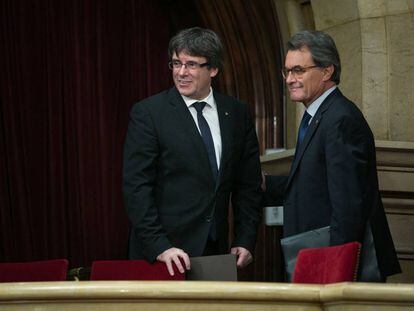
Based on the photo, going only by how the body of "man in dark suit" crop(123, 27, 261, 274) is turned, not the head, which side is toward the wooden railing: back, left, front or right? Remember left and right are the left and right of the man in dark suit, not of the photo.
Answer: front

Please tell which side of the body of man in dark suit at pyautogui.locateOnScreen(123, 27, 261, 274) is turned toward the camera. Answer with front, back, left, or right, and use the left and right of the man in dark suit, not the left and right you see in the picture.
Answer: front

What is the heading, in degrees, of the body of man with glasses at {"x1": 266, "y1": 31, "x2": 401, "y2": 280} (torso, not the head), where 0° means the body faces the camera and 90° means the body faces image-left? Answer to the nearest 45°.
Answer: approximately 45°

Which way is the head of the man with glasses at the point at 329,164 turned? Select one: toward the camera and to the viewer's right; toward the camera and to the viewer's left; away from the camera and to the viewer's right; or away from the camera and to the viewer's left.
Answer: toward the camera and to the viewer's left

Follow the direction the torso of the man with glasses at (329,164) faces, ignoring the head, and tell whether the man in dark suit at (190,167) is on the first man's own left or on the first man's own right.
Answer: on the first man's own right

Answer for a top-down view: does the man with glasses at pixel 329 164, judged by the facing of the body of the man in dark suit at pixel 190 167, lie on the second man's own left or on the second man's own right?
on the second man's own left
